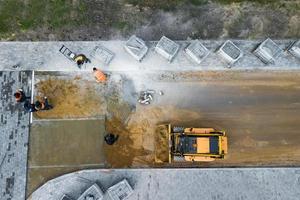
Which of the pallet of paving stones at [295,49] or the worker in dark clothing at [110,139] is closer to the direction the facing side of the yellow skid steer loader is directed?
the worker in dark clothing

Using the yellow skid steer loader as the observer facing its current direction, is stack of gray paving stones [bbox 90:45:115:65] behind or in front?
in front

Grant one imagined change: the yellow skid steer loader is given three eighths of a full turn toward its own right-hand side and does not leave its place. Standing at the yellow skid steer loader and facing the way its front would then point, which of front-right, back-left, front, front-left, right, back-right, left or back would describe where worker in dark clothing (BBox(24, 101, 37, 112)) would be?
back-left

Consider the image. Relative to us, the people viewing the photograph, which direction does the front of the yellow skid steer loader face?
facing to the left of the viewer

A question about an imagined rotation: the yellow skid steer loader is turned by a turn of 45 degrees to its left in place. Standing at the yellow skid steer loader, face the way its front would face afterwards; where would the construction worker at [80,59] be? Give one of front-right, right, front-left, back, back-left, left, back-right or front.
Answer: front-right

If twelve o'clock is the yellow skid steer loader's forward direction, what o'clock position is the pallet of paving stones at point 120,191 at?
The pallet of paving stones is roughly at 12 o'clock from the yellow skid steer loader.

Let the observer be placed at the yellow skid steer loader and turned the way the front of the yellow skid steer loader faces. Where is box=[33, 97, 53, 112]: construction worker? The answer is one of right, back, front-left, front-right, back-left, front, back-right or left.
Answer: front
